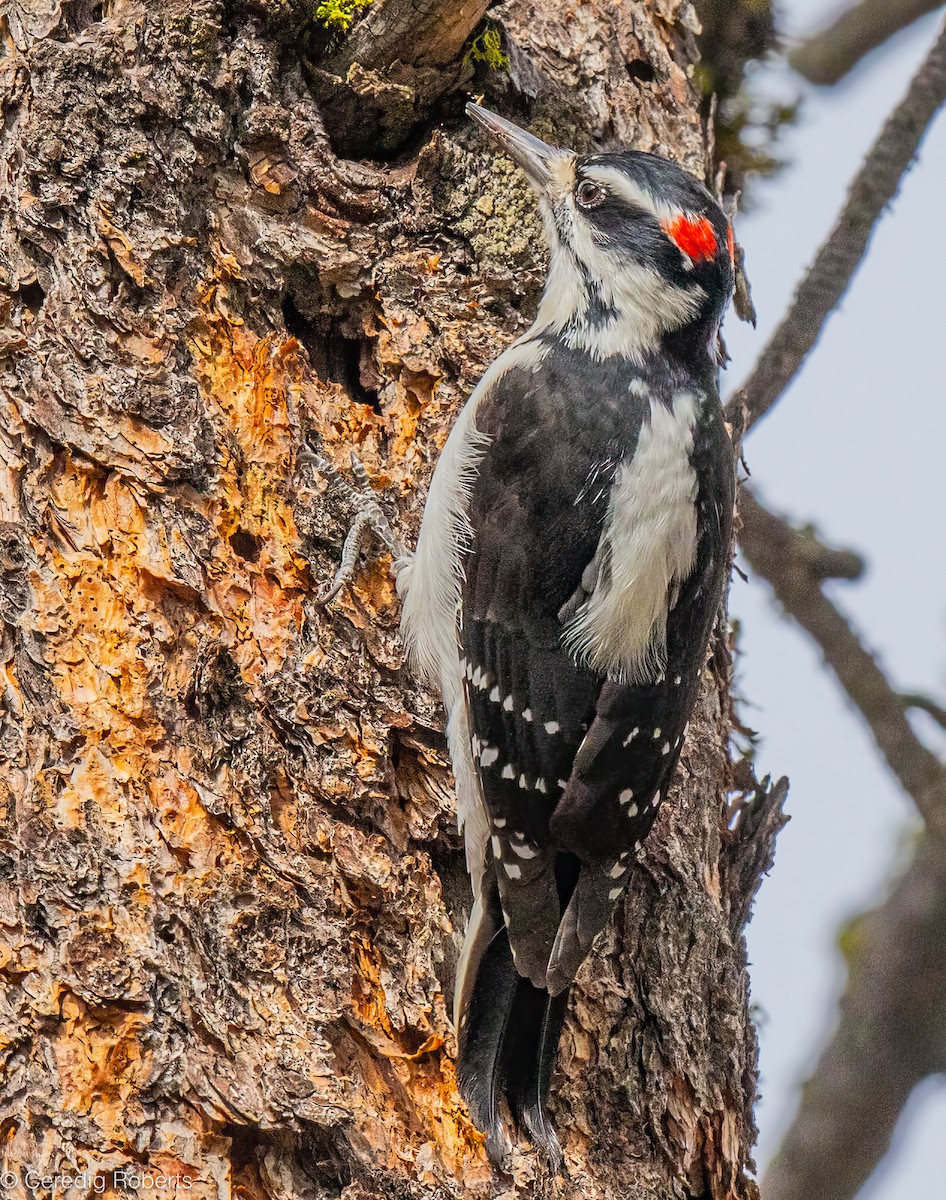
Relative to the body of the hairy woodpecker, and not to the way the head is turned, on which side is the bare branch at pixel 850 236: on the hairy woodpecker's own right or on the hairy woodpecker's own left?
on the hairy woodpecker's own right

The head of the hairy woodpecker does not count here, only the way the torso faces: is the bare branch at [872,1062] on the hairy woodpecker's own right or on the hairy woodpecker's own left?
on the hairy woodpecker's own right

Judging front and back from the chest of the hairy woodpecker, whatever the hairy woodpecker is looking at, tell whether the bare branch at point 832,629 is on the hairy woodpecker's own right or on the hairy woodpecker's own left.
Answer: on the hairy woodpecker's own right

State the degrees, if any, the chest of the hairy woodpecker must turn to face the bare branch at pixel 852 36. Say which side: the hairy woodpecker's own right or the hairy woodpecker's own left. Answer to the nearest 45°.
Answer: approximately 45° to the hairy woodpecker's own right

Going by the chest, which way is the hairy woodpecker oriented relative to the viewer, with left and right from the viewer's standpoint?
facing away from the viewer and to the left of the viewer
